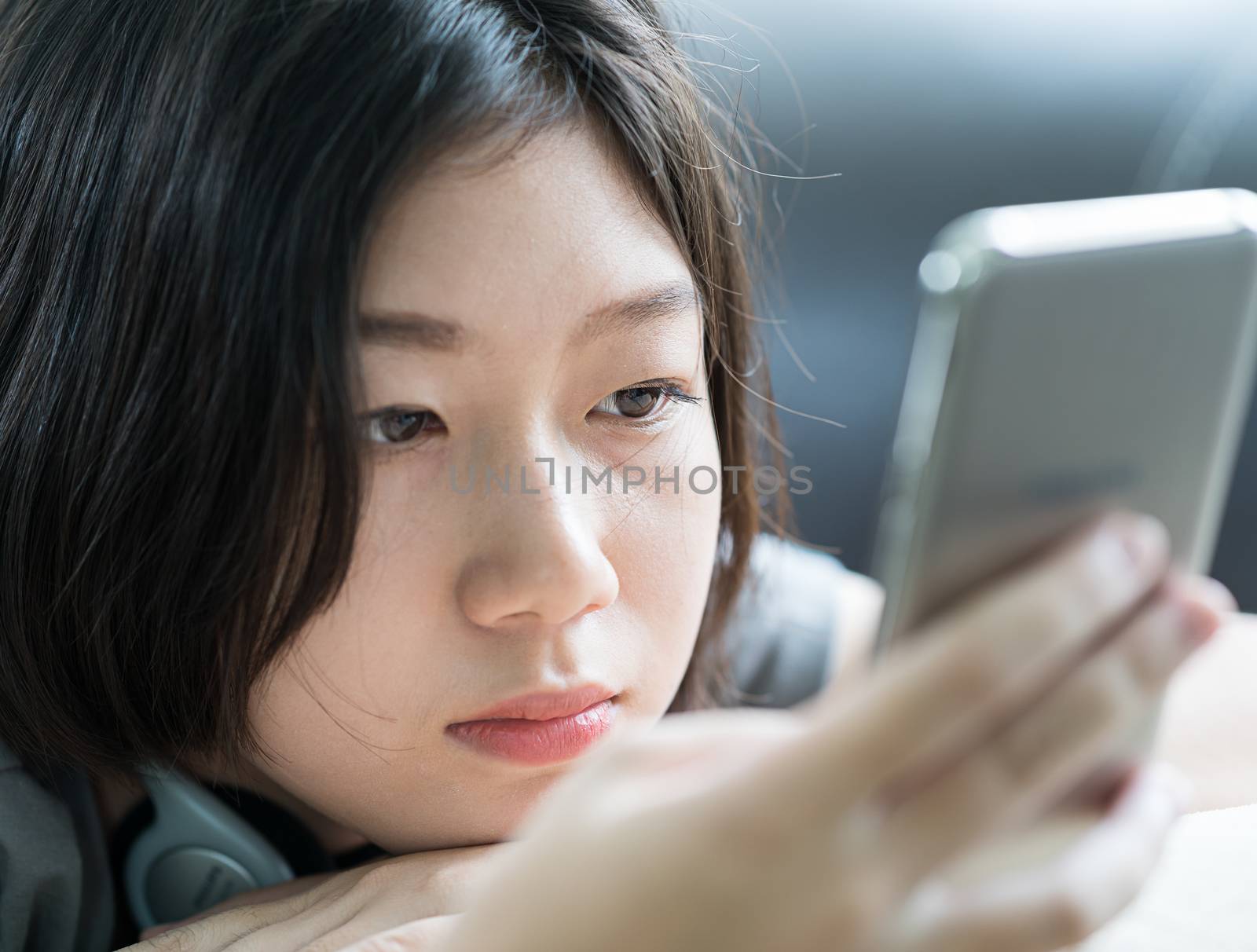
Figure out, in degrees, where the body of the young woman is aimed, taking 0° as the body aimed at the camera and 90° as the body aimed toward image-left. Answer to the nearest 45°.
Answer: approximately 315°
